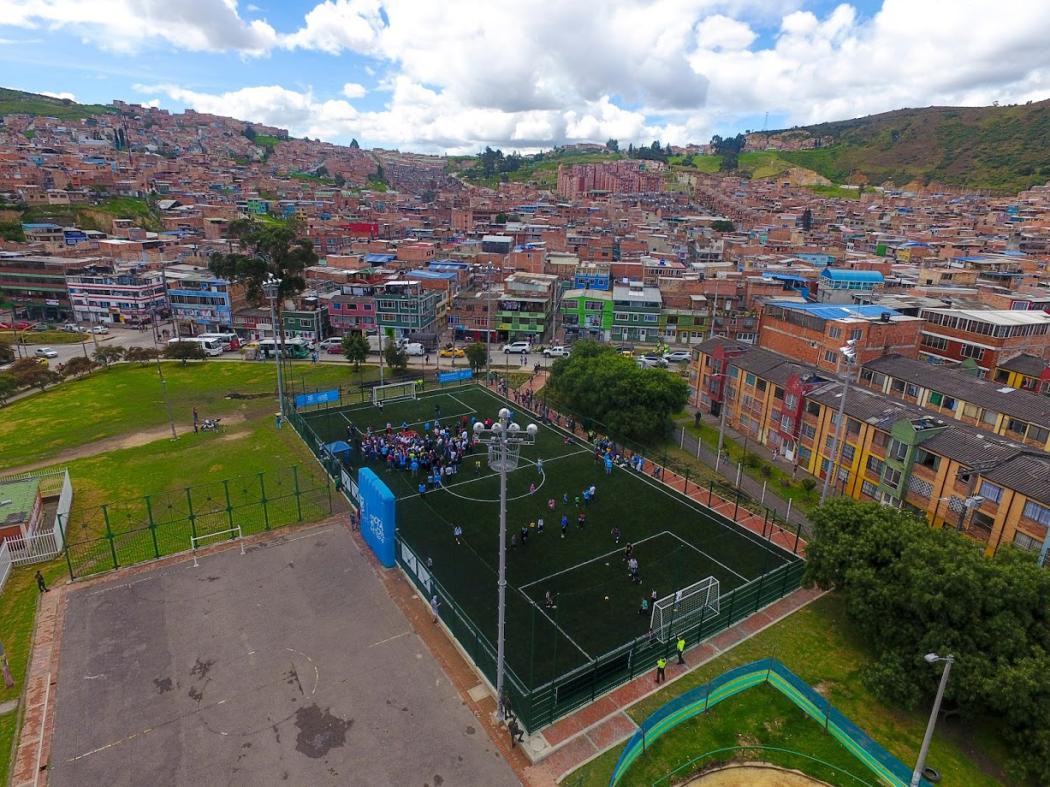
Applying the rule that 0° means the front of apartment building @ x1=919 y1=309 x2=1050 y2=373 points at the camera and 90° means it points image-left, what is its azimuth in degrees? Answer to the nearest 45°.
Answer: approximately 45°

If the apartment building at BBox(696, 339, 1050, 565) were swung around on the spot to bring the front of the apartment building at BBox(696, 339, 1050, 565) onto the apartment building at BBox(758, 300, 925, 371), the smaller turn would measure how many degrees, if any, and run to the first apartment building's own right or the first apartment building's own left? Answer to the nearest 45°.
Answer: approximately 135° to the first apartment building's own right

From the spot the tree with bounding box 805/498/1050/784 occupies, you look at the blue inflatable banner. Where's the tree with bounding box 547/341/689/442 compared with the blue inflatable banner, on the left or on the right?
right

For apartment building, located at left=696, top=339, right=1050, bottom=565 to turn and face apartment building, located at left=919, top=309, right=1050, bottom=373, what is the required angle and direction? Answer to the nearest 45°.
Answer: approximately 135° to its right

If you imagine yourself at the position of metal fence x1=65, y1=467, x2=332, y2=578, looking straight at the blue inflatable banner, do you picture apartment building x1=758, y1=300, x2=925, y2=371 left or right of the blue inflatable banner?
left

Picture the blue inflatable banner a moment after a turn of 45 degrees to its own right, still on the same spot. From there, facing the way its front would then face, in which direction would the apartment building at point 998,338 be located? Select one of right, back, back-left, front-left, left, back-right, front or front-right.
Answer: back

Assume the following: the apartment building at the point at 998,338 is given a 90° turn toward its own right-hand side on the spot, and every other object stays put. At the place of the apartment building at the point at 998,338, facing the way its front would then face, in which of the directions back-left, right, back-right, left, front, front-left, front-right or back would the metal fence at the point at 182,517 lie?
left

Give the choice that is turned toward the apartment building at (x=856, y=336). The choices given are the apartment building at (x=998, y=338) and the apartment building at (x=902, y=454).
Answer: the apartment building at (x=998, y=338)

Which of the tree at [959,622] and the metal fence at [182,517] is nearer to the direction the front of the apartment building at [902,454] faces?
the metal fence

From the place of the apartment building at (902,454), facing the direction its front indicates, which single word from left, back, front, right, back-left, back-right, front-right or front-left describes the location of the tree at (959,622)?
front-left

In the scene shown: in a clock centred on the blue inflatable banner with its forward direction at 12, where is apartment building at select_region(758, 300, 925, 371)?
The apartment building is roughly at 7 o'clock from the blue inflatable banner.

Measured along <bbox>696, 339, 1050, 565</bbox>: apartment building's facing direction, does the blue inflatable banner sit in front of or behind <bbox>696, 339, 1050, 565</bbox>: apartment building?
in front

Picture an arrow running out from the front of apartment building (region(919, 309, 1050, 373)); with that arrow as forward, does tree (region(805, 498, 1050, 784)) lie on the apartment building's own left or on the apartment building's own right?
on the apartment building's own left

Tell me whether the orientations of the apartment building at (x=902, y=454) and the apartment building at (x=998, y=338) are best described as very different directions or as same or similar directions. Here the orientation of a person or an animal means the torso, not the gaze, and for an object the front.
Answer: same or similar directions

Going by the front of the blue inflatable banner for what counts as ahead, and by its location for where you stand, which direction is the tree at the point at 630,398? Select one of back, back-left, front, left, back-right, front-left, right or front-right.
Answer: back

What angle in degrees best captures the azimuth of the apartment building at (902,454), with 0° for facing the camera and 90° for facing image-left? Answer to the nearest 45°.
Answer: approximately 45°
